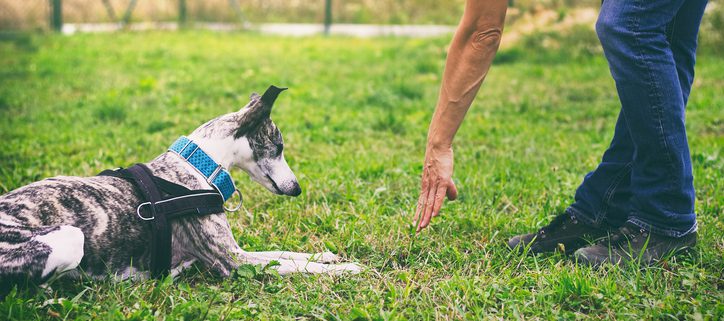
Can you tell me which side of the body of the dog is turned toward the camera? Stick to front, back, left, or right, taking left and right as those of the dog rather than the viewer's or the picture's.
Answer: right

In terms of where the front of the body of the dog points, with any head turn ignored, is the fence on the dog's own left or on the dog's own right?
on the dog's own left
